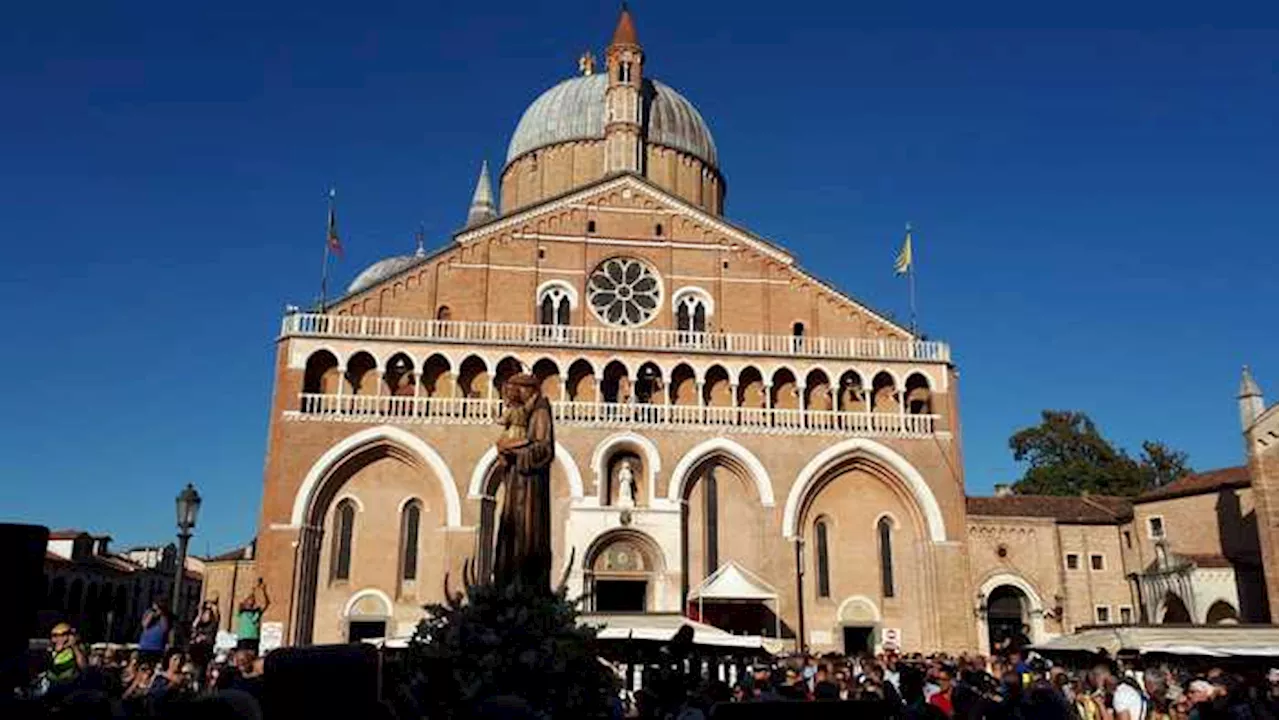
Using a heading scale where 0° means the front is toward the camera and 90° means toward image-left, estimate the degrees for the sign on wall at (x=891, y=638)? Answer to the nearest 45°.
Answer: approximately 0°

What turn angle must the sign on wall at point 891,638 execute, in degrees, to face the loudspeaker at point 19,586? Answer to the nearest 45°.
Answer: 0° — it already faces it

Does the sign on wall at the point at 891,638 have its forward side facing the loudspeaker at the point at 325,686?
yes

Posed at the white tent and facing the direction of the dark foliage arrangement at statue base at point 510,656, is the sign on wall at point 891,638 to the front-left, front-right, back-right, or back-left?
back-left

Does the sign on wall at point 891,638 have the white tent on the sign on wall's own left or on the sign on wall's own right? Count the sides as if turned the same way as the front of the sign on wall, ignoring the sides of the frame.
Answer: on the sign on wall's own right

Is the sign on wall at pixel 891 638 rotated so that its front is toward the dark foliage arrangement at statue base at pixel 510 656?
yes
